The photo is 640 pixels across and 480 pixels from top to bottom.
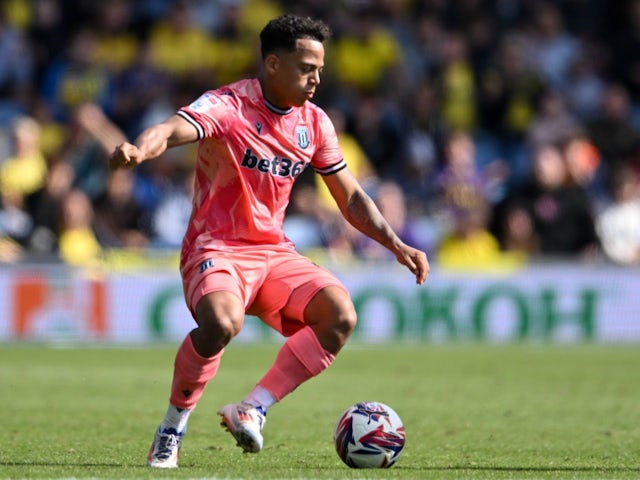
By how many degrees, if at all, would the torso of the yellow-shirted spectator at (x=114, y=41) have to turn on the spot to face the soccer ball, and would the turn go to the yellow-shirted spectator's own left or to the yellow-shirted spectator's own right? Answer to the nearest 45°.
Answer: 0° — they already face it

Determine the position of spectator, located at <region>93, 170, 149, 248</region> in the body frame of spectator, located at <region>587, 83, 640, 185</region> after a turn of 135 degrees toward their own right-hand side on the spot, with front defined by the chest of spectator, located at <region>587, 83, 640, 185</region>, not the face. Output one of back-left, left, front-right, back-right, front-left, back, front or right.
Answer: left

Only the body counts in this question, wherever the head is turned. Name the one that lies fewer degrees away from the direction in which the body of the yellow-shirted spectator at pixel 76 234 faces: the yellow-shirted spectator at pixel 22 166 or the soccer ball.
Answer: the soccer ball

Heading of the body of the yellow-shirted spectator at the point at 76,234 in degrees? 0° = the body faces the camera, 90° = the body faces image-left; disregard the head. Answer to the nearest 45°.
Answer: approximately 0°

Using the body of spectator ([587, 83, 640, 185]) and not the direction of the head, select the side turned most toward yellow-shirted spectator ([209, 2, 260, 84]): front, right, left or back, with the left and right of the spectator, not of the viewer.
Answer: right

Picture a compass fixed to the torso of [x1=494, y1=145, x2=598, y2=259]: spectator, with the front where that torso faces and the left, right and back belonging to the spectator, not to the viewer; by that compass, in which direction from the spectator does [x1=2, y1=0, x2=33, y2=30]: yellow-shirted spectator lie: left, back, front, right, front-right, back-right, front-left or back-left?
right

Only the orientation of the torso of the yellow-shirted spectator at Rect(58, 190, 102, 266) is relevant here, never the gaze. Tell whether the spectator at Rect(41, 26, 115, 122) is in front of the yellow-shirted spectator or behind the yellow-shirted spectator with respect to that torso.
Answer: behind

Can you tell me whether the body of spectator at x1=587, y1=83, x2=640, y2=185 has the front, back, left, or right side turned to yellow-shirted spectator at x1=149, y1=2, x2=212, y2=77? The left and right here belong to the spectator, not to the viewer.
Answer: right

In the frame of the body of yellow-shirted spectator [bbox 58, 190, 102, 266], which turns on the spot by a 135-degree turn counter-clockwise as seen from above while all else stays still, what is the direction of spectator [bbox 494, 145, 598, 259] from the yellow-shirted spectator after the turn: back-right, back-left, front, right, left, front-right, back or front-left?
front-right

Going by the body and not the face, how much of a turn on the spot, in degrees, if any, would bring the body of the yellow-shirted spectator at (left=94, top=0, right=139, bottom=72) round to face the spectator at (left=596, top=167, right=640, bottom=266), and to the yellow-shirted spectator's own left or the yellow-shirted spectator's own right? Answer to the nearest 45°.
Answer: approximately 45° to the yellow-shirted spectator's own left

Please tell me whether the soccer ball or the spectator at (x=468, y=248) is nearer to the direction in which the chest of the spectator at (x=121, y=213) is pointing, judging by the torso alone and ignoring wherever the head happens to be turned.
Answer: the soccer ball
